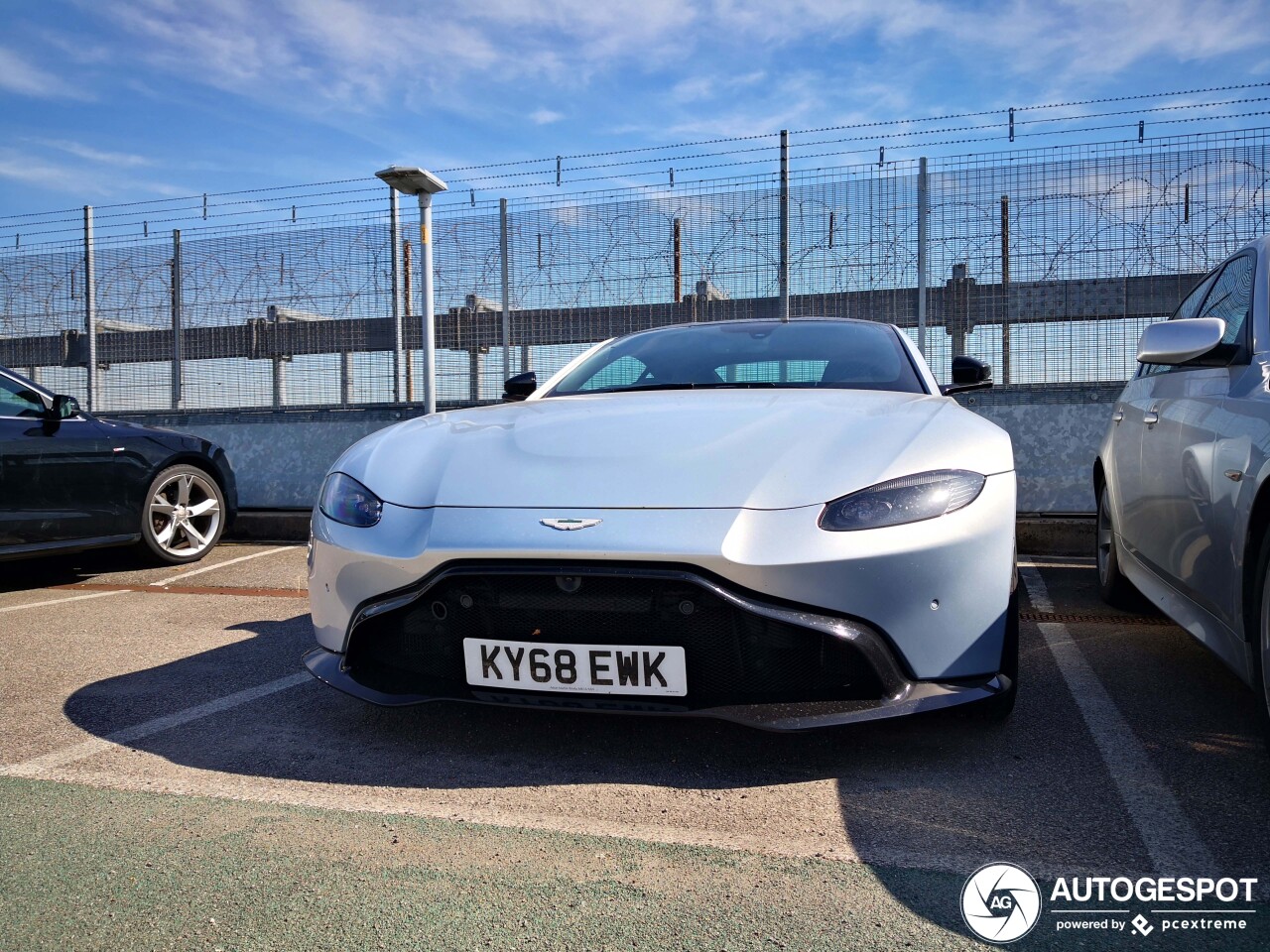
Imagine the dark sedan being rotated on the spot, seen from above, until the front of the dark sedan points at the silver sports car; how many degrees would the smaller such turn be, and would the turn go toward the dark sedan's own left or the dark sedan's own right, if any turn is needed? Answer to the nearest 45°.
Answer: approximately 135° to the dark sedan's own right

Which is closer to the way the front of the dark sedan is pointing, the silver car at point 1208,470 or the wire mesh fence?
the wire mesh fence
